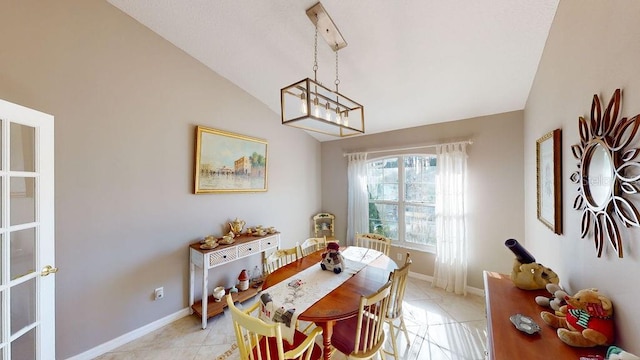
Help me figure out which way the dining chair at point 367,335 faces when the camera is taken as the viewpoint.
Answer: facing away from the viewer and to the left of the viewer

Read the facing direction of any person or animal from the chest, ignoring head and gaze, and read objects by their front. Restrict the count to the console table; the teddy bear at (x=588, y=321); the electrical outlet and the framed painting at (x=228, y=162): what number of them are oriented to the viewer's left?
1

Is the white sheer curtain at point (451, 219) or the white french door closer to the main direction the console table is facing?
the white sheer curtain

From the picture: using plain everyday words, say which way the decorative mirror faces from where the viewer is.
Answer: facing the viewer and to the left of the viewer

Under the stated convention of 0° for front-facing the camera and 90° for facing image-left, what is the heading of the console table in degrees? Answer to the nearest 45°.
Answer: approximately 315°

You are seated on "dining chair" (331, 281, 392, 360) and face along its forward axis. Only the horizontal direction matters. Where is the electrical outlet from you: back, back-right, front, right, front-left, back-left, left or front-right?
front-left

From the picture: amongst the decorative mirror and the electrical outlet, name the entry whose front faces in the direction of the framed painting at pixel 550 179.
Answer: the electrical outlet

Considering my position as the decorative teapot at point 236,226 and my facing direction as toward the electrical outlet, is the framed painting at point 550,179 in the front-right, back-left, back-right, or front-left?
back-left

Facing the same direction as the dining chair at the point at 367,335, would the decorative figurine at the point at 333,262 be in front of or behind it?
in front

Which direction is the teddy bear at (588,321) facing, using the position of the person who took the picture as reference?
facing to the left of the viewer

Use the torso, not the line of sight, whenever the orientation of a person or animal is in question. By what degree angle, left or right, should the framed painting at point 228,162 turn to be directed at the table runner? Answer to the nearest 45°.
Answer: approximately 45° to its right
